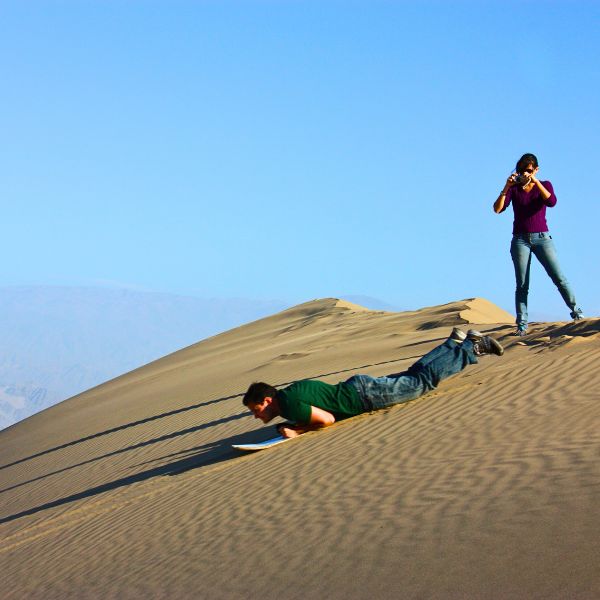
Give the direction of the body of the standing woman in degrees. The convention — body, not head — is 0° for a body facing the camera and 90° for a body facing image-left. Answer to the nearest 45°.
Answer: approximately 0°
